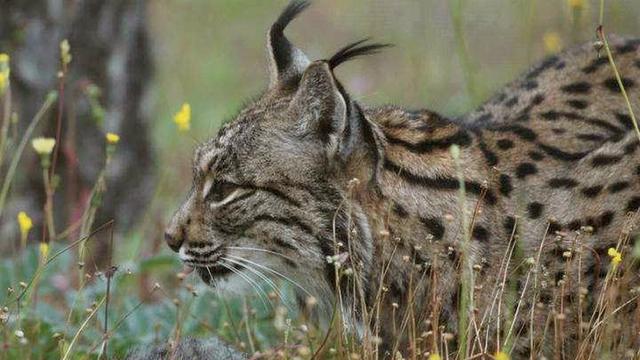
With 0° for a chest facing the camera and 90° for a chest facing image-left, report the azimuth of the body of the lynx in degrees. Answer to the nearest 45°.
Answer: approximately 90°
